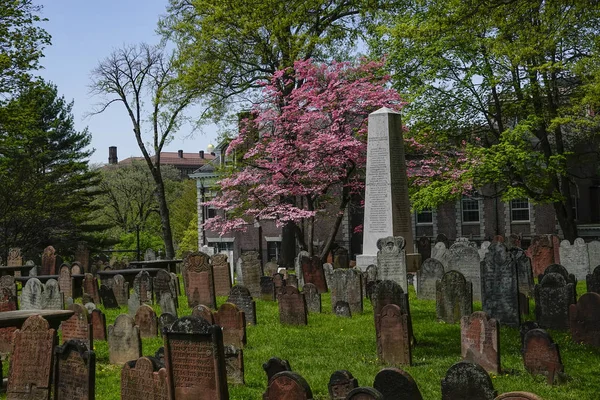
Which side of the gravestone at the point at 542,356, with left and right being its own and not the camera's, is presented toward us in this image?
front

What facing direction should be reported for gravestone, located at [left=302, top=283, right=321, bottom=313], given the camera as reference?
facing the viewer

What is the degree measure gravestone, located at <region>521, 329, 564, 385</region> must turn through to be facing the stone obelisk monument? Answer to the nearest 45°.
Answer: approximately 180°

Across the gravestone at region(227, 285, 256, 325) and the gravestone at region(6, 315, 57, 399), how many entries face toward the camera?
2

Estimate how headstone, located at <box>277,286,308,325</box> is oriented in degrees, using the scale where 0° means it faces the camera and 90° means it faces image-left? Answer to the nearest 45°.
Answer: approximately 0°

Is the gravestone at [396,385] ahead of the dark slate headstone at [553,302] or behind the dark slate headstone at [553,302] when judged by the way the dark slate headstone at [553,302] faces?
ahead

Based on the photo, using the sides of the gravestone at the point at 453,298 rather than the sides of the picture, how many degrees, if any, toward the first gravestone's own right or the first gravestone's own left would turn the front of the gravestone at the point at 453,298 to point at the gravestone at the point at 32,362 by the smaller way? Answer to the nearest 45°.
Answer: approximately 45° to the first gravestone's own right

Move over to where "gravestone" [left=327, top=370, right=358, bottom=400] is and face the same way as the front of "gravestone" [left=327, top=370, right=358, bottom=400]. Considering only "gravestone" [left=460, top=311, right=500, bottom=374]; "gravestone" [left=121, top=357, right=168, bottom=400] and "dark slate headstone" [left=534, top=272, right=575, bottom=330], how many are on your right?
1

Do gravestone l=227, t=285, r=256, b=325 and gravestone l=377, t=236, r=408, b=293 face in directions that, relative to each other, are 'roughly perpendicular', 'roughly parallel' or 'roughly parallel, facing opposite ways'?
roughly parallel

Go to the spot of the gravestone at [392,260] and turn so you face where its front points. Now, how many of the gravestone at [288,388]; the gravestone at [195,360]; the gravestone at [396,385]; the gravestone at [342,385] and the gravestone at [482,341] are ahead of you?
5

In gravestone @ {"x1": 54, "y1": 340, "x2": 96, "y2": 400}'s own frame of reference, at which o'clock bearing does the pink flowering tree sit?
The pink flowering tree is roughly at 7 o'clock from the gravestone.

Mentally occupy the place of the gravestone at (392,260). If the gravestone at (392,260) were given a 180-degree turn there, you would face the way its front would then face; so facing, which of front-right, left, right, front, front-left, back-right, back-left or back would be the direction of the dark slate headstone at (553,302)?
back-right

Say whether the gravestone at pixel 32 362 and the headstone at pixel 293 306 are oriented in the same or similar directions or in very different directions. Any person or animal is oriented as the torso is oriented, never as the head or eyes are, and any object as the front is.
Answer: same or similar directions

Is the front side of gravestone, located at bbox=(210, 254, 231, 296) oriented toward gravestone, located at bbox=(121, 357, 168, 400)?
yes

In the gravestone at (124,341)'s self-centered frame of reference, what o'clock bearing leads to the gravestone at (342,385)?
the gravestone at (342,385) is roughly at 11 o'clock from the gravestone at (124,341).

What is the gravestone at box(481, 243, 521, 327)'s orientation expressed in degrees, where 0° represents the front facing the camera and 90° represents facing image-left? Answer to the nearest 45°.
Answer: approximately 0°

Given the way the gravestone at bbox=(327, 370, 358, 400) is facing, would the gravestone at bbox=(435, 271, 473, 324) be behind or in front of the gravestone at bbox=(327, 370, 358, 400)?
behind

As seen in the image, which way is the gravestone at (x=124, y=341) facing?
toward the camera
